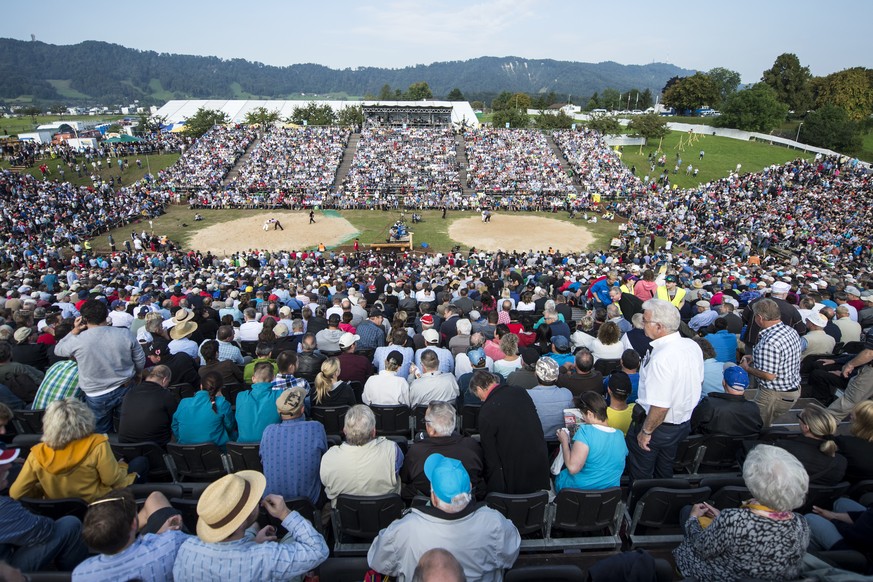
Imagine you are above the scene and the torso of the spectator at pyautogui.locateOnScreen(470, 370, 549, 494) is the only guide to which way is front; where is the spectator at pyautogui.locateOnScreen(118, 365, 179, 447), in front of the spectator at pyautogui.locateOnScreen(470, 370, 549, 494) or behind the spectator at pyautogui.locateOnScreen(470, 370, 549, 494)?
in front

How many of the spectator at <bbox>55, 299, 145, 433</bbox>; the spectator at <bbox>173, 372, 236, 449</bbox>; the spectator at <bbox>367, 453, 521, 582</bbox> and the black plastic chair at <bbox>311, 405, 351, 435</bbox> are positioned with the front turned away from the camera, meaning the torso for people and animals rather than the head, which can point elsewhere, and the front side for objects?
4

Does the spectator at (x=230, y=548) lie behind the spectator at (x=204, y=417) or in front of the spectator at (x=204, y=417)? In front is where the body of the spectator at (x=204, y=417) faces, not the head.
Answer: behind

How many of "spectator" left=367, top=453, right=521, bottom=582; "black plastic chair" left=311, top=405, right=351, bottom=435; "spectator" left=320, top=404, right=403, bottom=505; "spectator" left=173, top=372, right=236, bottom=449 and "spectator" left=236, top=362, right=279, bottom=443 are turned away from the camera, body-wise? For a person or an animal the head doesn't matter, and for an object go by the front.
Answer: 5

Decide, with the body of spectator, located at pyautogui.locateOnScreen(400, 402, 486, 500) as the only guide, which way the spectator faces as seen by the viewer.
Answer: away from the camera

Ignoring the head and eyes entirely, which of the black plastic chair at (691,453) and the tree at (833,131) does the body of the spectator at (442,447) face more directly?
the tree

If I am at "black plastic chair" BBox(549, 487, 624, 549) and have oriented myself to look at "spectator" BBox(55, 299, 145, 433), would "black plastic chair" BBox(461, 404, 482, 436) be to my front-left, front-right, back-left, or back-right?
front-right

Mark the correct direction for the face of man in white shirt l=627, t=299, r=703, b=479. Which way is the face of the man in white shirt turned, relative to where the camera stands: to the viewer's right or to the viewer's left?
to the viewer's left

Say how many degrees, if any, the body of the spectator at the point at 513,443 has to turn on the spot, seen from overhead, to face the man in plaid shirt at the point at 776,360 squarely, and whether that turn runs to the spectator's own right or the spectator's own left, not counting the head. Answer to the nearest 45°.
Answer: approximately 90° to the spectator's own right

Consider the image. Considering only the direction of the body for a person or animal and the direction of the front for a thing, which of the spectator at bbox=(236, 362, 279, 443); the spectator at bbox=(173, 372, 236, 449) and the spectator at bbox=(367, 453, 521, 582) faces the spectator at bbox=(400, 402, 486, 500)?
the spectator at bbox=(367, 453, 521, 582)

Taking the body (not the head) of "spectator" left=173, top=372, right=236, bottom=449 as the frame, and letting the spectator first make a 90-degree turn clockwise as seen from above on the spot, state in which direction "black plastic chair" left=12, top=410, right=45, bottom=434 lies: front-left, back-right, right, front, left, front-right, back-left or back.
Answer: back-left

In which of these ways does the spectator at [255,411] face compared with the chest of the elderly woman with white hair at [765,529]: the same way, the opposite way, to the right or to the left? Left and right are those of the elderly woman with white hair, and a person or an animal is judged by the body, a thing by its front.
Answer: the same way

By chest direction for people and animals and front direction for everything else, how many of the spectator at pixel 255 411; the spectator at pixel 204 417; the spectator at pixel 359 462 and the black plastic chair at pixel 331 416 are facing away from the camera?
4

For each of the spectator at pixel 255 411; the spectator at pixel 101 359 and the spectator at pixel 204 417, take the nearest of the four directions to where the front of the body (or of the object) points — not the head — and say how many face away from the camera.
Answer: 3

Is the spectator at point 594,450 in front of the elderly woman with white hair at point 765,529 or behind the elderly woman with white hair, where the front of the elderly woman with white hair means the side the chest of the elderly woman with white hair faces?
in front

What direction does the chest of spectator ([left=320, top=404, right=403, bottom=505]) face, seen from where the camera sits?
away from the camera

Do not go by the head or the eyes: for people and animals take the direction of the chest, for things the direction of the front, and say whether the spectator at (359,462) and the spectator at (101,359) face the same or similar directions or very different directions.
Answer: same or similar directions

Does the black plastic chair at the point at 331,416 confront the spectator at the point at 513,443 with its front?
no

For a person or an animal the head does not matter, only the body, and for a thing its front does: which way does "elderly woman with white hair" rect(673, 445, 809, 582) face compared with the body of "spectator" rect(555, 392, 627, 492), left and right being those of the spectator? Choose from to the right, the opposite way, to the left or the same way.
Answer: the same way
